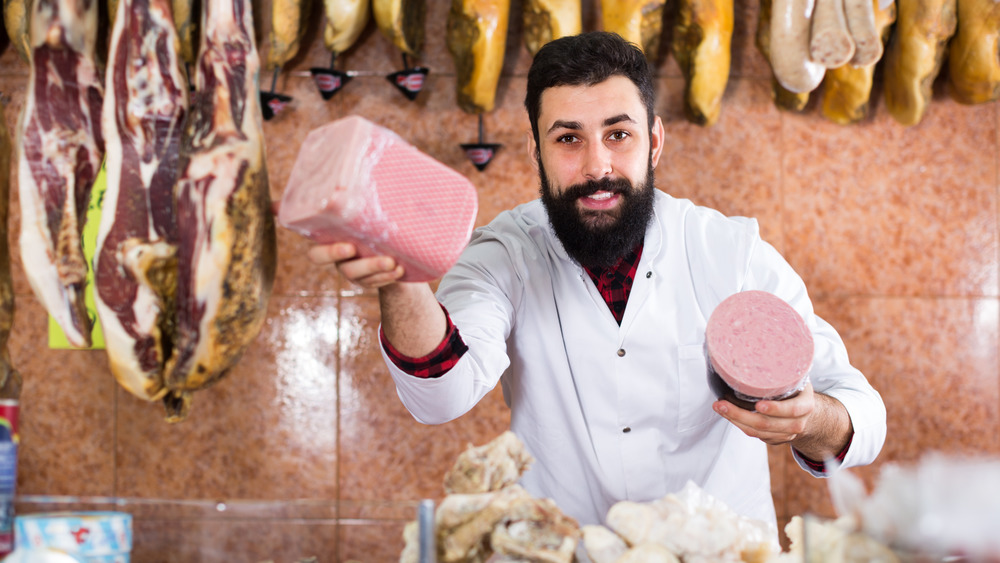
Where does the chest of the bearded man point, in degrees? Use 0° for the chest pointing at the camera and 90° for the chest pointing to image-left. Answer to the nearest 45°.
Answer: approximately 0°

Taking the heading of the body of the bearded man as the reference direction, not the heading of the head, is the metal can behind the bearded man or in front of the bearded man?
in front

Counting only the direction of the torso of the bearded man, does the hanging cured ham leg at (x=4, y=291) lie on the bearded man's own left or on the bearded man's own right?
on the bearded man's own right
